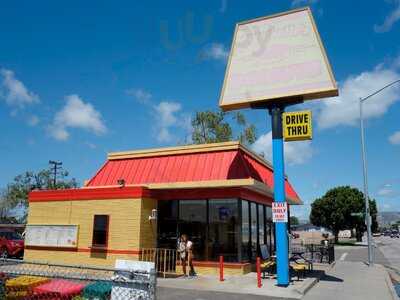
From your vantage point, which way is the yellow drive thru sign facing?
toward the camera

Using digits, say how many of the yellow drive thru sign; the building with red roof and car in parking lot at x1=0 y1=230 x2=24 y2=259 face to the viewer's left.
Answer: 0

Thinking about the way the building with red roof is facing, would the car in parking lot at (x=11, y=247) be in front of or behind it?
behind

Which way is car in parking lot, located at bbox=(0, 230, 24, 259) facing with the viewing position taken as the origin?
facing the viewer and to the right of the viewer

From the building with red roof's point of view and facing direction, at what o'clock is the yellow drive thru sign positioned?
The yellow drive thru sign is roughly at 12 o'clock from the building with red roof.

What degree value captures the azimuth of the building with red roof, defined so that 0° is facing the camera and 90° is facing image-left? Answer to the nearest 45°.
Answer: approximately 315°

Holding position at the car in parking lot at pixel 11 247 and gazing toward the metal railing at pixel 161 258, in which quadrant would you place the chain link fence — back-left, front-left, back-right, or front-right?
front-right

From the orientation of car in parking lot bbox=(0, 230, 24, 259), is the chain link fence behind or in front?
in front

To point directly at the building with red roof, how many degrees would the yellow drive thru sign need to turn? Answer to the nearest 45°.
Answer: approximately 135° to its right

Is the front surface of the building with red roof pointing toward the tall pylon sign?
yes

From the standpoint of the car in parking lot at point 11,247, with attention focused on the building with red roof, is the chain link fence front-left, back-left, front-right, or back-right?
front-right

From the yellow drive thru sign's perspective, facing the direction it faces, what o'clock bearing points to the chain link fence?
The chain link fence is roughly at 1 o'clock from the yellow drive thru sign.

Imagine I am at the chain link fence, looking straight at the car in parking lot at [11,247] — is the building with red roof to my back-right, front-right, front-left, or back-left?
front-right
